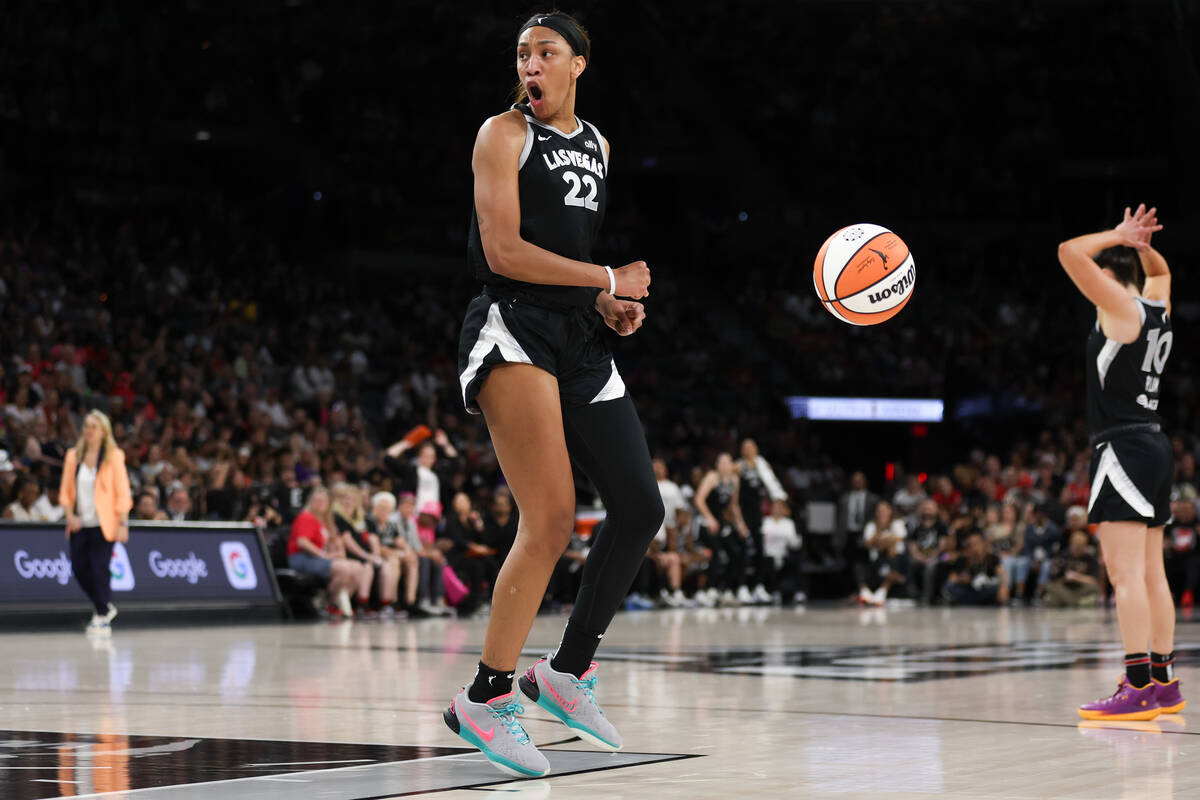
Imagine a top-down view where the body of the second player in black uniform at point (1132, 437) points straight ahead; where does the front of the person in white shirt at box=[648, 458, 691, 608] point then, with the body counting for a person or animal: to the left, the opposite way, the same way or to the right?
the opposite way

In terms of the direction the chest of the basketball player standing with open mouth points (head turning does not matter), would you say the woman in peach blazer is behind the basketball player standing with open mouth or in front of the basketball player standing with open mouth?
behind

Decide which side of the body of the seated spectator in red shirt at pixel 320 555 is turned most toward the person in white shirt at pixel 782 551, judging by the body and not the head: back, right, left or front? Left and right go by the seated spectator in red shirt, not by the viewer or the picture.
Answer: left

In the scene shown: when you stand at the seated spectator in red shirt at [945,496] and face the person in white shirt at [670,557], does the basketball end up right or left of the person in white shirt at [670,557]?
left

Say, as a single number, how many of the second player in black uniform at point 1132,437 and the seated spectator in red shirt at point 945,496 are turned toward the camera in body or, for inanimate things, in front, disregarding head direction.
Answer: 1

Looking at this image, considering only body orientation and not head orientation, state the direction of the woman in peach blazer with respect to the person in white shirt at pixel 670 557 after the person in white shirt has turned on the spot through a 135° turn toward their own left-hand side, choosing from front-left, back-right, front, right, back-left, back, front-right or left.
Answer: back-left

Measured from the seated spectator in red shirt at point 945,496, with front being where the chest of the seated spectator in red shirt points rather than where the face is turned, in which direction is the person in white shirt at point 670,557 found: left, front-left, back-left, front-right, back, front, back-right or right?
front-right

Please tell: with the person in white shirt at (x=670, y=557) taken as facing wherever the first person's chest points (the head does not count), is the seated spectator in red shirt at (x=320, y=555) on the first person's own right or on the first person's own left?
on the first person's own right

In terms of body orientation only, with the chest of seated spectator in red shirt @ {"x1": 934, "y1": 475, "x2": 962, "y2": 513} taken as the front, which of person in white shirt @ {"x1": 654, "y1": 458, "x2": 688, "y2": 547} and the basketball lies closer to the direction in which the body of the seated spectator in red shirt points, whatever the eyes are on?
the basketball

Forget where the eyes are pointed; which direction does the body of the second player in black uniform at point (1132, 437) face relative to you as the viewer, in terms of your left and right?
facing away from the viewer and to the left of the viewer

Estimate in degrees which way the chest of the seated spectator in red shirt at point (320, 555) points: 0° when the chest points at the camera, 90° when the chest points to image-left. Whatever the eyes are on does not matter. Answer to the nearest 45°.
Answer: approximately 315°

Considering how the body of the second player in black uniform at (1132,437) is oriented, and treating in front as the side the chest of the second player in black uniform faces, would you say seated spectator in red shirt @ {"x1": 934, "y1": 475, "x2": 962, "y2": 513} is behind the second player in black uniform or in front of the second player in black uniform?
in front
